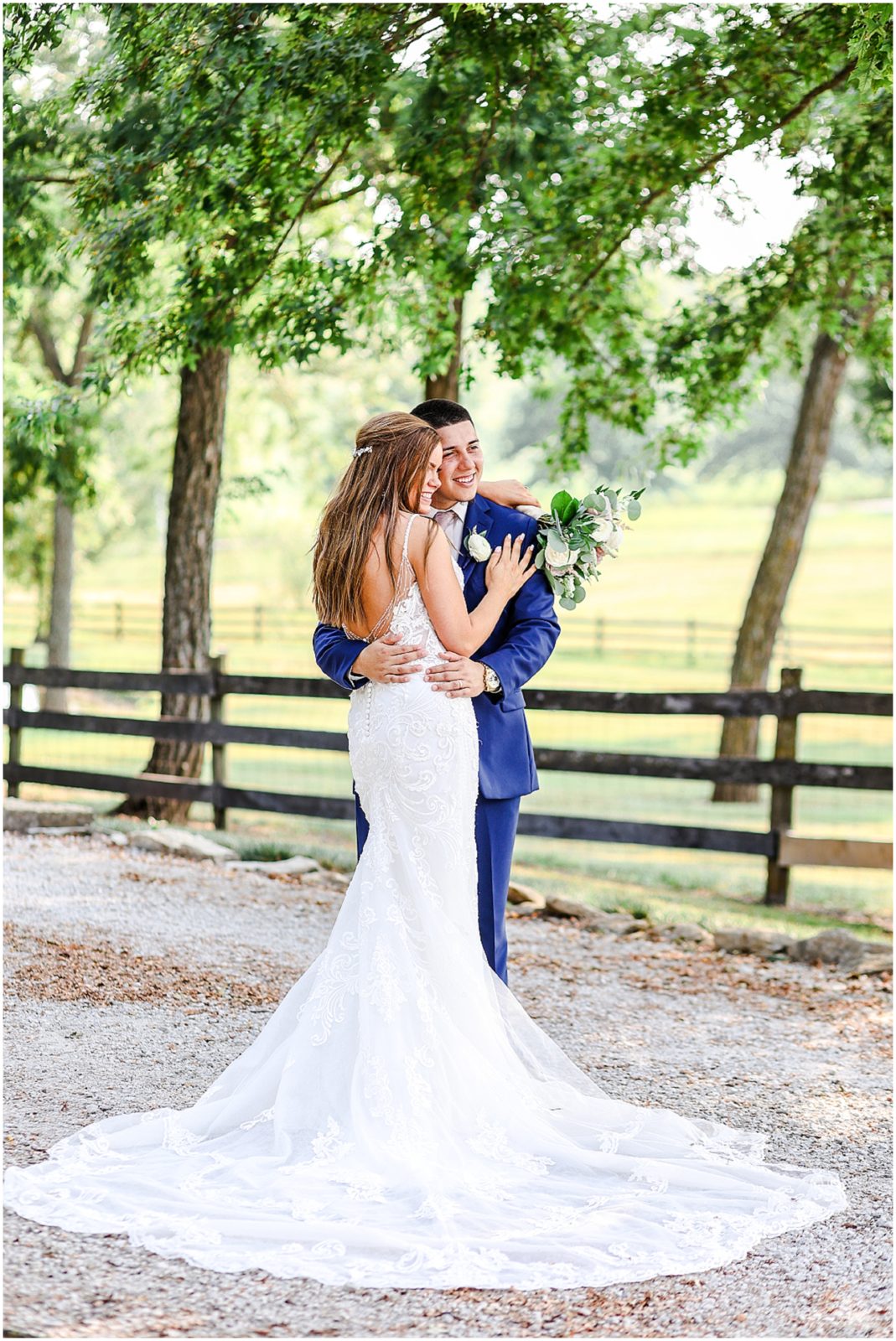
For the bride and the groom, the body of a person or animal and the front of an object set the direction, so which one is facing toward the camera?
the groom

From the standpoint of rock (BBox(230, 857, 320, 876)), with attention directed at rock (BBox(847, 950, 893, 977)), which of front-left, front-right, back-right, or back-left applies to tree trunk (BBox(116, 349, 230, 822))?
back-left

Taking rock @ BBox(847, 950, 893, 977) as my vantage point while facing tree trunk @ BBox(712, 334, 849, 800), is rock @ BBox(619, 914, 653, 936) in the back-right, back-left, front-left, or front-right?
front-left

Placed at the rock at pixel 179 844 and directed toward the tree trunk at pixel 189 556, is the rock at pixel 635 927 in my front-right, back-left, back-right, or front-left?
back-right

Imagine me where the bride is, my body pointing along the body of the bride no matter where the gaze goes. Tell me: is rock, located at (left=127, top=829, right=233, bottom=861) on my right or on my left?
on my left

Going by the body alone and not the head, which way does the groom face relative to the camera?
toward the camera

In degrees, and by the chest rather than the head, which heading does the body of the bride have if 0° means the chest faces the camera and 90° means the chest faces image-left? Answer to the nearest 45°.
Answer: approximately 225°

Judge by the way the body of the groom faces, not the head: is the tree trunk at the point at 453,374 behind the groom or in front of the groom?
behind

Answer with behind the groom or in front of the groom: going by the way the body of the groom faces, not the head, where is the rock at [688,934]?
behind

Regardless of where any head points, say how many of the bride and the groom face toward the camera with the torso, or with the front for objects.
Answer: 1

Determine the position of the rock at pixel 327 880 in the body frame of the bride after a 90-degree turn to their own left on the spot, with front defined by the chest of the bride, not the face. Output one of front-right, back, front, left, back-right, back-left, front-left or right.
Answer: front-right

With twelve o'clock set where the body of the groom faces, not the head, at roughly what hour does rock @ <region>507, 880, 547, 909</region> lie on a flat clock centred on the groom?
The rock is roughly at 6 o'clock from the groom.
